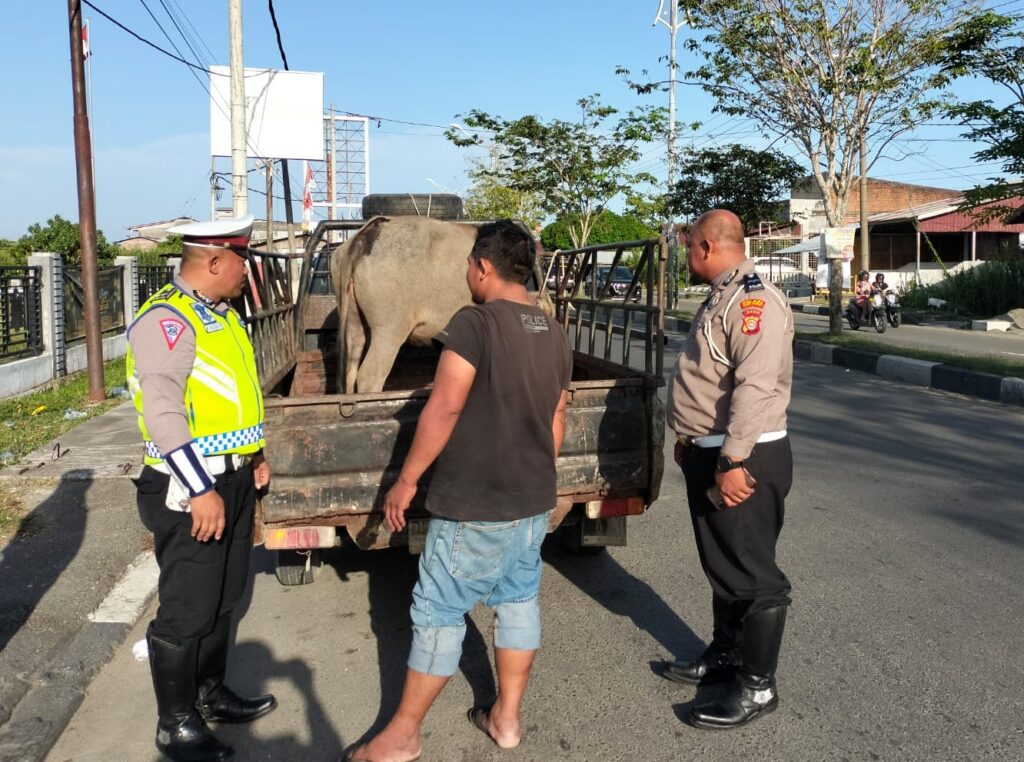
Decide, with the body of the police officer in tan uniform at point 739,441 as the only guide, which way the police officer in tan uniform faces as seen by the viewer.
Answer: to the viewer's left

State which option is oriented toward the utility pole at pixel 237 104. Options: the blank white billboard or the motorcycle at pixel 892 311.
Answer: the blank white billboard

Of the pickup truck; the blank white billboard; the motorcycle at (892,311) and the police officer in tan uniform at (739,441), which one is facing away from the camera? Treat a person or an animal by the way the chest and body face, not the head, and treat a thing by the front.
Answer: the pickup truck

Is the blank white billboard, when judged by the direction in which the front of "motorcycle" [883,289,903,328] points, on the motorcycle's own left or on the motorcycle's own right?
on the motorcycle's own right

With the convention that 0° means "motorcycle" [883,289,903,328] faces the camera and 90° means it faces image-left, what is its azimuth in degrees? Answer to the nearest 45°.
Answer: approximately 315°

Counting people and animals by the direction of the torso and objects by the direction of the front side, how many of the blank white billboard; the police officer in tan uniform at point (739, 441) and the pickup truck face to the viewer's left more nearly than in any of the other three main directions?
1

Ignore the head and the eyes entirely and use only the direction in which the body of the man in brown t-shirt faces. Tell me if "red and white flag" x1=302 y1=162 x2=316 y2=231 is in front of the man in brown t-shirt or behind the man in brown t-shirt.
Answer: in front

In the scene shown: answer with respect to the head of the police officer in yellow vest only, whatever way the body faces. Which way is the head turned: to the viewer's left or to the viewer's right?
to the viewer's right

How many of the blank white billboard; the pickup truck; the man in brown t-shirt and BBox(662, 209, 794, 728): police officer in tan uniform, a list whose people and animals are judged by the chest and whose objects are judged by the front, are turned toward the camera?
1

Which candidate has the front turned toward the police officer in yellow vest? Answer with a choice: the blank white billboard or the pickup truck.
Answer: the blank white billboard

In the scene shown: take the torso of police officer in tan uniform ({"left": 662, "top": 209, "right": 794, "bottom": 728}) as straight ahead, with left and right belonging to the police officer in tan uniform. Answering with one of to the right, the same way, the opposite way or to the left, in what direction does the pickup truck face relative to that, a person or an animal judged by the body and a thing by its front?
to the right

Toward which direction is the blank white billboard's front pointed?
toward the camera

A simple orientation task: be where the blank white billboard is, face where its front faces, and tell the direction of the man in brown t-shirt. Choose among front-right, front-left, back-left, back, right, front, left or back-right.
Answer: front

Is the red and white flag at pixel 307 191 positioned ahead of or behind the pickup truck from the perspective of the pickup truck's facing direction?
ahead

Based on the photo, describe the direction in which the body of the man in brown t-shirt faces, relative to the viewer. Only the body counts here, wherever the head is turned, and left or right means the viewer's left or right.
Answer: facing away from the viewer and to the left of the viewer

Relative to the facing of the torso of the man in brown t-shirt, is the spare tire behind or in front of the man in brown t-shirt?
in front

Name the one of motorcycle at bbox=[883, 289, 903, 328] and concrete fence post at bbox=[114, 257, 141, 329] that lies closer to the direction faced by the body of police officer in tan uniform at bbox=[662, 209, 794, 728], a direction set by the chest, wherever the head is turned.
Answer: the concrete fence post

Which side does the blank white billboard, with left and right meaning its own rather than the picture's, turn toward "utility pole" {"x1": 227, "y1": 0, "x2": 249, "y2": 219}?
front

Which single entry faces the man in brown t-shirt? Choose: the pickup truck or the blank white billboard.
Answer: the blank white billboard
